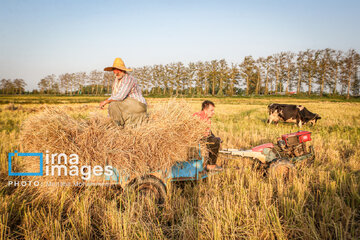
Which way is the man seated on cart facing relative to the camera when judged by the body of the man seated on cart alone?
to the viewer's right

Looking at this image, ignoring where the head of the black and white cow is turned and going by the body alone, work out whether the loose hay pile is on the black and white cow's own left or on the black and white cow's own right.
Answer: on the black and white cow's own right

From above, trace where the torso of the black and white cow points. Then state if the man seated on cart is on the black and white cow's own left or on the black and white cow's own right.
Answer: on the black and white cow's own right

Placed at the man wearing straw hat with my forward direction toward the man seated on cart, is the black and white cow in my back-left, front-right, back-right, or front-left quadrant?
front-left

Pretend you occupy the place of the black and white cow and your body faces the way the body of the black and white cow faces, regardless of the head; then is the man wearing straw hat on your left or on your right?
on your right

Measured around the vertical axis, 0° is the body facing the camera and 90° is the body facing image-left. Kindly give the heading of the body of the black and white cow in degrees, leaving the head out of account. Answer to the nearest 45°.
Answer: approximately 270°
